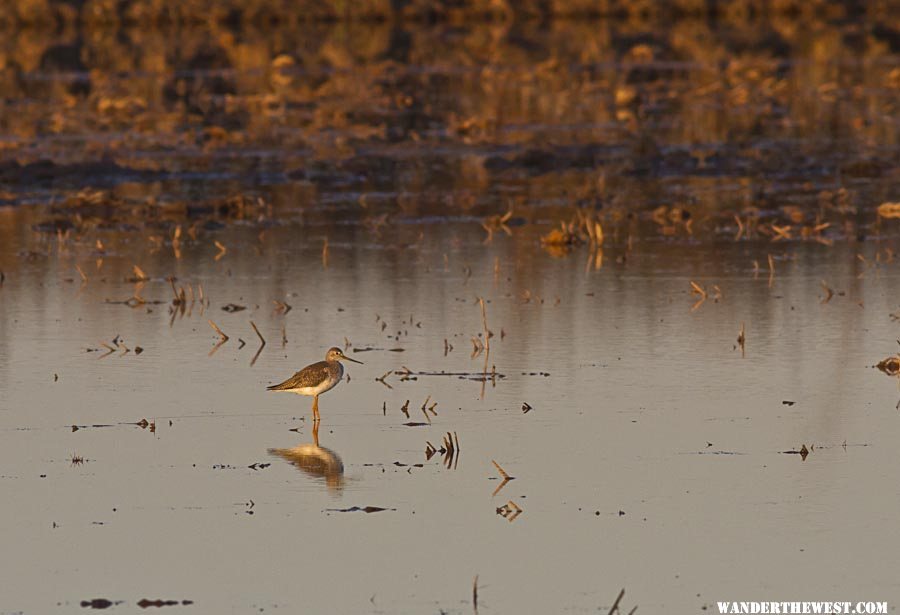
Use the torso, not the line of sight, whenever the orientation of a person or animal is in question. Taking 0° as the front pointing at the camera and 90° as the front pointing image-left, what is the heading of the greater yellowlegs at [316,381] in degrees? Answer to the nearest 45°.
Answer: approximately 270°

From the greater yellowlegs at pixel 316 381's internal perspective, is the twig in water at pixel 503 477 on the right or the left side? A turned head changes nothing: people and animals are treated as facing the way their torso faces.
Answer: on its right

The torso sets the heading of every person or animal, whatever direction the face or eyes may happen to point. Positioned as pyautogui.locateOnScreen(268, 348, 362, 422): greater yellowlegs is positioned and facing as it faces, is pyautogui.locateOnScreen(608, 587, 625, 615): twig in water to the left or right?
on its right

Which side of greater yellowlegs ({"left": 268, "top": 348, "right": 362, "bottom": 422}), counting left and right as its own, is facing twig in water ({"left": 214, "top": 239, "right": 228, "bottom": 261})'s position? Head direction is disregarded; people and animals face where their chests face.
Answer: left

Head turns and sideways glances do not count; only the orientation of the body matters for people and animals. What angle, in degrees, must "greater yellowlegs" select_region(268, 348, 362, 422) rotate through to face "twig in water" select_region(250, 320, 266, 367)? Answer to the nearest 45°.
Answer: approximately 90° to its left
